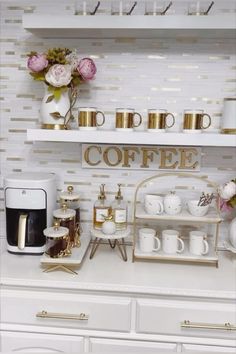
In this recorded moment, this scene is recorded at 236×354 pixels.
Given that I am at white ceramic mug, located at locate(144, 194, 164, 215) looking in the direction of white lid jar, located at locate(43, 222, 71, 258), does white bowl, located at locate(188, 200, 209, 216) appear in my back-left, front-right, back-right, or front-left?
back-left

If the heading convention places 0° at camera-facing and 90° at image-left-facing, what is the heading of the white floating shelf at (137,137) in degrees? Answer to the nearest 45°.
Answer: approximately 0°

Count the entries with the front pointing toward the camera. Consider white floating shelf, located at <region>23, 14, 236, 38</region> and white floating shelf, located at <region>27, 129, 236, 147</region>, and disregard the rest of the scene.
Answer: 2

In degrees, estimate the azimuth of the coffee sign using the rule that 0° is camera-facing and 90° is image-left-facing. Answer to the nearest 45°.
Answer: approximately 0°

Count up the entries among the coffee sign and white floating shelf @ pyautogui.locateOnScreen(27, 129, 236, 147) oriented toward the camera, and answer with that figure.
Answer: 2
